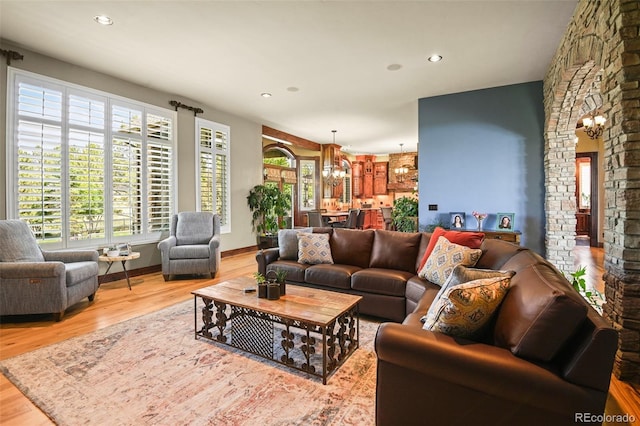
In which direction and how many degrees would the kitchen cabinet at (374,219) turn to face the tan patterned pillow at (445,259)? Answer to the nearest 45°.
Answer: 0° — it already faces it

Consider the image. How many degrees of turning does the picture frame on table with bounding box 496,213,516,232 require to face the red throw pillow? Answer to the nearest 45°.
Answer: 0° — it already faces it

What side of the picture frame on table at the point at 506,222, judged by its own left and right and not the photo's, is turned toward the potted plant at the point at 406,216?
right

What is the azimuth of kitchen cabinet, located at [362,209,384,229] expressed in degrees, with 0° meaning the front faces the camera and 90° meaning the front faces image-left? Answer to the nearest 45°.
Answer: approximately 0°

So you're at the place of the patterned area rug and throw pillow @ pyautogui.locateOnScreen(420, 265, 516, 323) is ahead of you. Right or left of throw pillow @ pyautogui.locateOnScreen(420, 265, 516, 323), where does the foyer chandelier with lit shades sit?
left

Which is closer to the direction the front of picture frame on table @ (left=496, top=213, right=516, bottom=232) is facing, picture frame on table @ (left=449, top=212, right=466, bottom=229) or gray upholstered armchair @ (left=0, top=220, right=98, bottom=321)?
the gray upholstered armchair

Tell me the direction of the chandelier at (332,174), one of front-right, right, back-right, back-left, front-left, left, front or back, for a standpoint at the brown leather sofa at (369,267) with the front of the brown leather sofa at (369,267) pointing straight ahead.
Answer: back-right

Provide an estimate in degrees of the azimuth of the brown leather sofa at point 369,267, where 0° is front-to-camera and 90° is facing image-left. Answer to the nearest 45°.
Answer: approximately 45°

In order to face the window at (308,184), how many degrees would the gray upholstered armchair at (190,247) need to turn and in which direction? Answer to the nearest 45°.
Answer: approximately 135° to its left
